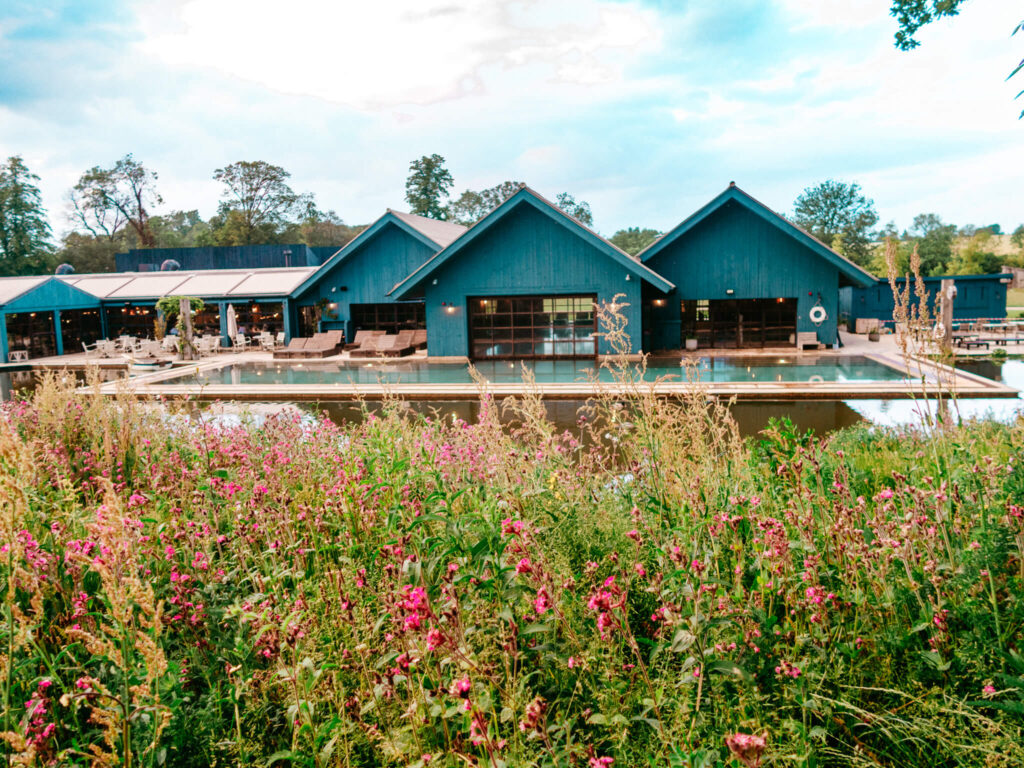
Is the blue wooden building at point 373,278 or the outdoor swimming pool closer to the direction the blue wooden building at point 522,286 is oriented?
the outdoor swimming pool

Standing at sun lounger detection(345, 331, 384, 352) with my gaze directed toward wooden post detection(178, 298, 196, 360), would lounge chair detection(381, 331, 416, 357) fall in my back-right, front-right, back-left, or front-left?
back-left

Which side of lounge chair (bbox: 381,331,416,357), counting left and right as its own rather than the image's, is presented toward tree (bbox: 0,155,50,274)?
right

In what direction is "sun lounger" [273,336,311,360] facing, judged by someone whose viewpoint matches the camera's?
facing the viewer and to the left of the viewer

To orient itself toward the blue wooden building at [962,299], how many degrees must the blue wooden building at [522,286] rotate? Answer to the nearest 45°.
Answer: approximately 135° to its left

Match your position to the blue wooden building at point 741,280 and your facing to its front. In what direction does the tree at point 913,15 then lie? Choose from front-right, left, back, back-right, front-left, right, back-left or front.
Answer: front

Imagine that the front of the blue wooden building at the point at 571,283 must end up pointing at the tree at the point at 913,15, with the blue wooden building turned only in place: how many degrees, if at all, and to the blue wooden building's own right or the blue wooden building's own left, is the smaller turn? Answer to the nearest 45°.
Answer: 0° — it already faces it

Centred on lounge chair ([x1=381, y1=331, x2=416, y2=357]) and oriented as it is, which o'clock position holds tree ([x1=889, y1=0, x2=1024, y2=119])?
The tree is roughly at 10 o'clock from the lounge chair.

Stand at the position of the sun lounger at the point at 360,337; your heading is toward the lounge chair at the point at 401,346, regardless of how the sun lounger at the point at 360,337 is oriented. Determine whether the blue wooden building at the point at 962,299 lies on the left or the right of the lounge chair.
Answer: left

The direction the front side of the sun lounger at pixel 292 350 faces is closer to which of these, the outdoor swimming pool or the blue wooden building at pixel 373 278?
the outdoor swimming pool

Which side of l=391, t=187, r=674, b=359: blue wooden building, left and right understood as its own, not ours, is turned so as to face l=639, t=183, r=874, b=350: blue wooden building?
left

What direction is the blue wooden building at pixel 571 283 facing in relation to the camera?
toward the camera

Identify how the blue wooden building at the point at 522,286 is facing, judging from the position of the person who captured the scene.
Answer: facing the viewer

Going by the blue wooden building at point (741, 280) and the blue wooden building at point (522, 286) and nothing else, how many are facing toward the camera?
2

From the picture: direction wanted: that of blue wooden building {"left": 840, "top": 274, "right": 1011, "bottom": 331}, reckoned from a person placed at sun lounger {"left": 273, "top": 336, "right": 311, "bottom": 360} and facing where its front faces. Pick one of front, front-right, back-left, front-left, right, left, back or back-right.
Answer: back-left
